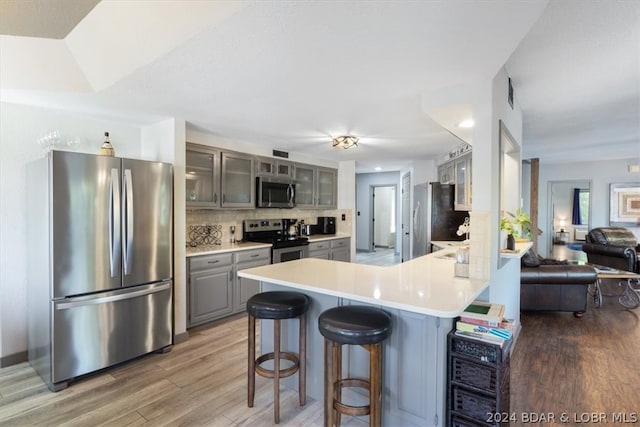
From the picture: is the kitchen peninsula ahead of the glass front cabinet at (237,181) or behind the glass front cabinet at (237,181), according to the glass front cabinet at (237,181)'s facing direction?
ahead

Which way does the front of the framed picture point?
toward the camera

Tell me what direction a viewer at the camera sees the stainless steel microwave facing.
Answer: facing the viewer and to the right of the viewer

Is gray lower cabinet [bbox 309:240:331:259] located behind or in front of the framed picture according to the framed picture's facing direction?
in front

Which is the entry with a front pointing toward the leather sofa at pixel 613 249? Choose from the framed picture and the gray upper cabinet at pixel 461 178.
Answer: the framed picture

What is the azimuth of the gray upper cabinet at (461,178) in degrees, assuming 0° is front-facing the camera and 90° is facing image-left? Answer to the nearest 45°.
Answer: approximately 45°

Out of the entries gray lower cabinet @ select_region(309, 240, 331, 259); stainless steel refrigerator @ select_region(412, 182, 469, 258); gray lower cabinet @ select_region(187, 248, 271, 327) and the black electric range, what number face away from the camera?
0

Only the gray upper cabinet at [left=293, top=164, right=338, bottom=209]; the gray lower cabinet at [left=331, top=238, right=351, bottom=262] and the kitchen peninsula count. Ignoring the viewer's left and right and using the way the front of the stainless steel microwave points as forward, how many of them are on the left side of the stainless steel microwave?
2

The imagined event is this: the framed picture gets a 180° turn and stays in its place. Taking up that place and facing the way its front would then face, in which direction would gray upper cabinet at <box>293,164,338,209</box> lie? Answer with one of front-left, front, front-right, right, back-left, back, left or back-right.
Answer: back-left

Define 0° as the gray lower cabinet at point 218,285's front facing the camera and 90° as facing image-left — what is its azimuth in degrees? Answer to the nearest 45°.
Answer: approximately 315°

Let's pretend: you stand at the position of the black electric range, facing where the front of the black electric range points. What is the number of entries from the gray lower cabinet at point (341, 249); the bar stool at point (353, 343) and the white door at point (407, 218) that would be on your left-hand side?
2

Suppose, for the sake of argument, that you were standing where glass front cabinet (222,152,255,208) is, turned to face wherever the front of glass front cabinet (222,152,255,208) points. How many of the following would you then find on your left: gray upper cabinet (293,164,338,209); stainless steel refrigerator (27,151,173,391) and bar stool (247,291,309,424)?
1

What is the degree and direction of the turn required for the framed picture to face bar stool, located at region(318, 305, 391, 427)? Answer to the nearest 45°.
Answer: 0° — it already faces it

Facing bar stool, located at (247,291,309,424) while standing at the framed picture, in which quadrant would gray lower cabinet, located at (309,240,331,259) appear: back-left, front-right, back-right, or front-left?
front-right

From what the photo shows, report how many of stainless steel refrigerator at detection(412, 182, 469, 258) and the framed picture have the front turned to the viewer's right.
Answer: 0

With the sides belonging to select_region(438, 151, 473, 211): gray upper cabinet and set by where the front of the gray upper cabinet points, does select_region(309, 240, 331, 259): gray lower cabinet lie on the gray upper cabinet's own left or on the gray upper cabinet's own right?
on the gray upper cabinet's own right

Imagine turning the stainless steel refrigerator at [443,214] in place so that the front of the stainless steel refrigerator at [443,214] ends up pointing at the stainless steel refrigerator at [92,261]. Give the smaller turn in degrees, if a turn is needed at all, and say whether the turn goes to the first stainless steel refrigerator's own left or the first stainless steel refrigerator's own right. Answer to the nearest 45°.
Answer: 0° — it already faces it

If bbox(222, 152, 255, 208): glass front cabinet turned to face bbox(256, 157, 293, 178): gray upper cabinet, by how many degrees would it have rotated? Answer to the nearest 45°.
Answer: approximately 90° to its left
